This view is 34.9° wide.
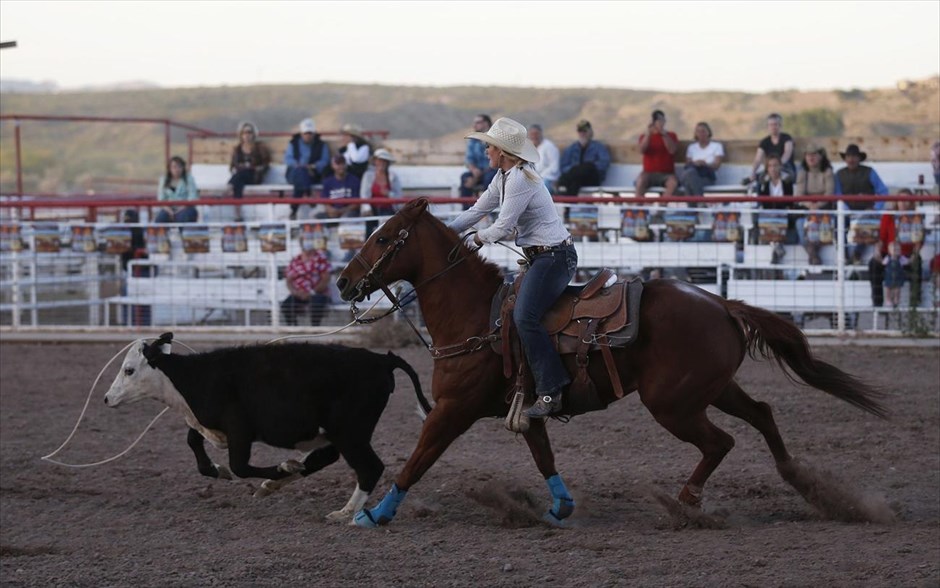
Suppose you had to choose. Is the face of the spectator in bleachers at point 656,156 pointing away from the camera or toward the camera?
toward the camera

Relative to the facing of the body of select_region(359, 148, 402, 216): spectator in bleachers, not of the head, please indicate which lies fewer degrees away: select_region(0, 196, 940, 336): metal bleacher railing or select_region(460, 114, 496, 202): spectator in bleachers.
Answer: the metal bleacher railing

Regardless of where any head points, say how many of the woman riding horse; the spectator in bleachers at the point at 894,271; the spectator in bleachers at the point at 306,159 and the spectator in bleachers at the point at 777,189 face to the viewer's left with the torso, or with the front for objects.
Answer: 1

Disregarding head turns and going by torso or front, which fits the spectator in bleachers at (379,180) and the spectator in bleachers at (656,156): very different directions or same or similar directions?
same or similar directions

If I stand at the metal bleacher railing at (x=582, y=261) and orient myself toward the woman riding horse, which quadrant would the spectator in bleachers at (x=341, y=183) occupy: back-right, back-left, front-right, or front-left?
back-right

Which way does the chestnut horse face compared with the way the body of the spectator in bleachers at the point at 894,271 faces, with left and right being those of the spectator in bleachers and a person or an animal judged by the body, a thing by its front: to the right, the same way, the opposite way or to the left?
to the right

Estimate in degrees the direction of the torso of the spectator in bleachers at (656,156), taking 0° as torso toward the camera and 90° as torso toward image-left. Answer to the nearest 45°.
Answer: approximately 0°

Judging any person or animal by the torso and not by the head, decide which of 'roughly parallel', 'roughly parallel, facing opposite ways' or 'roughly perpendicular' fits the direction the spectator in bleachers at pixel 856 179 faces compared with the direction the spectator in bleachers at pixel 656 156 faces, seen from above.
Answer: roughly parallel

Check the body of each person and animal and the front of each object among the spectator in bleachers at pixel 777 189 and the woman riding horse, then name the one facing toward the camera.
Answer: the spectator in bleachers

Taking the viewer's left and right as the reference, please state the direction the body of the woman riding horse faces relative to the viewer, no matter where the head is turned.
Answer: facing to the left of the viewer

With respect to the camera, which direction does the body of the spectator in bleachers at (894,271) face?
toward the camera

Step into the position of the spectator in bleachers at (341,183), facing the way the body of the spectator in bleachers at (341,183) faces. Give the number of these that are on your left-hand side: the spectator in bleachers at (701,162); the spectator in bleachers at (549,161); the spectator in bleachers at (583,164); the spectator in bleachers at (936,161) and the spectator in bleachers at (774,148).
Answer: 5

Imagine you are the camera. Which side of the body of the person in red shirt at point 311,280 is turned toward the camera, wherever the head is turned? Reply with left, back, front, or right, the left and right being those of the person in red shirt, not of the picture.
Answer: front

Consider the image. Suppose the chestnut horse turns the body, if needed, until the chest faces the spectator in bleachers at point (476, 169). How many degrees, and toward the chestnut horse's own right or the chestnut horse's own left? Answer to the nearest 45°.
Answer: approximately 90° to the chestnut horse's own right

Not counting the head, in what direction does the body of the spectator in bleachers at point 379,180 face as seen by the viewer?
toward the camera
